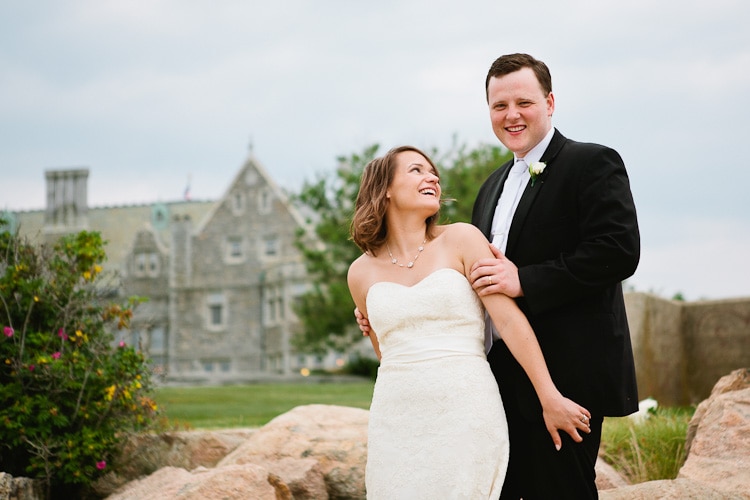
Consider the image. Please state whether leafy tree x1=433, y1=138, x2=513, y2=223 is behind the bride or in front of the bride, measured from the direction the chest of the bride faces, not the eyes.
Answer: behind

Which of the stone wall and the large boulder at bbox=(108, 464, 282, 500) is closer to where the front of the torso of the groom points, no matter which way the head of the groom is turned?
the large boulder

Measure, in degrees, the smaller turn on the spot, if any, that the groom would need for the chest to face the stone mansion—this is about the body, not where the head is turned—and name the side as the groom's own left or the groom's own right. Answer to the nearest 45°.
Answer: approximately 135° to the groom's own right

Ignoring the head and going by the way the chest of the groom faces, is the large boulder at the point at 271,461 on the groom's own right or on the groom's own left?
on the groom's own right

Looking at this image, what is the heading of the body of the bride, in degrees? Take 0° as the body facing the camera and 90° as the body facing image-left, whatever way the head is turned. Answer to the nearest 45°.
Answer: approximately 0°

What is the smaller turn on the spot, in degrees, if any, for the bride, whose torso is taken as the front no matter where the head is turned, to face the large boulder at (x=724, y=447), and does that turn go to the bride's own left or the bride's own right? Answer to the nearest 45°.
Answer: approximately 135° to the bride's own left

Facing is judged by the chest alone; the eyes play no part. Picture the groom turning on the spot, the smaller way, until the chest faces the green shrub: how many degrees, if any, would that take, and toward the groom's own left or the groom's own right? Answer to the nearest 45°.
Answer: approximately 90° to the groom's own right

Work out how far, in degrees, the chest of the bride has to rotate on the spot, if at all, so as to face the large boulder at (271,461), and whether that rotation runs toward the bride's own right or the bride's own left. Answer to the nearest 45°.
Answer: approximately 135° to the bride's own right
